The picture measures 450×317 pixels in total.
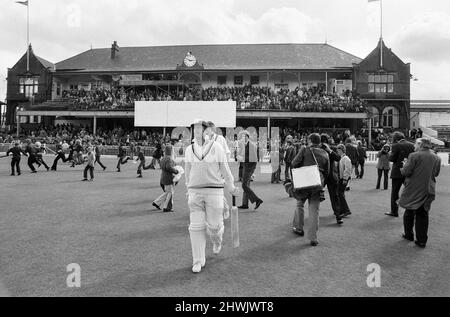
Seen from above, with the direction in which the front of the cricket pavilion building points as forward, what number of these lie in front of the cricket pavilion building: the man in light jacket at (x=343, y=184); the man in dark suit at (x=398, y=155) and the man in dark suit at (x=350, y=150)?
3

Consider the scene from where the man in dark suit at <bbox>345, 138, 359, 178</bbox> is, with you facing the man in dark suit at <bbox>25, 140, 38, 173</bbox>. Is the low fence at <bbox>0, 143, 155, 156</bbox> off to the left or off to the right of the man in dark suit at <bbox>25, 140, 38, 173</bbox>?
right

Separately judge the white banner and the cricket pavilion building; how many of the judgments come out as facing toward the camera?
2

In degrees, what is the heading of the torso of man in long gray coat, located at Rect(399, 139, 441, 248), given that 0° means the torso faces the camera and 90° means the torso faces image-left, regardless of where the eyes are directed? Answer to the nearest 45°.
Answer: approximately 135°

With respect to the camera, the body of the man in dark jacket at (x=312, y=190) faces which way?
away from the camera

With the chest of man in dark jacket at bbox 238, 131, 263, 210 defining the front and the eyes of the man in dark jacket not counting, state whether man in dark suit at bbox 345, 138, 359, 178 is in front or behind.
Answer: behind

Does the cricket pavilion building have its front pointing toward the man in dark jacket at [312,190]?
yes
